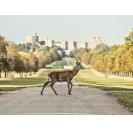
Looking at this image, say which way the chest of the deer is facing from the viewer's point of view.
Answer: to the viewer's right
